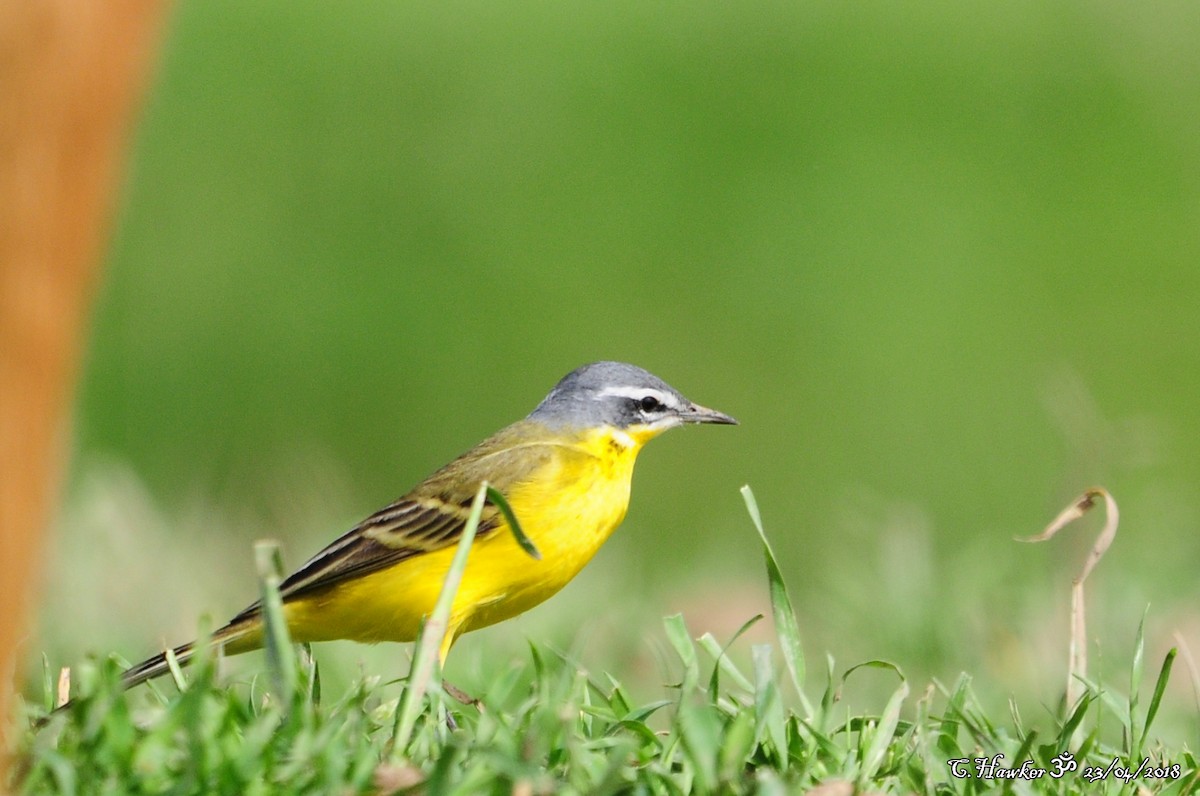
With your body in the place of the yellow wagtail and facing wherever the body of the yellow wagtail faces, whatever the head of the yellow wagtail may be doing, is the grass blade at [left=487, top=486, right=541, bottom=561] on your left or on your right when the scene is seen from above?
on your right

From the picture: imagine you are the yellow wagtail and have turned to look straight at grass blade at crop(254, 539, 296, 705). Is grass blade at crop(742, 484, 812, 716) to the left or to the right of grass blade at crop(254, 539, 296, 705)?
left

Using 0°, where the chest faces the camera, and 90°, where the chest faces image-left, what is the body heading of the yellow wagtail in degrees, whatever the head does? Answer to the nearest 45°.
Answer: approximately 270°

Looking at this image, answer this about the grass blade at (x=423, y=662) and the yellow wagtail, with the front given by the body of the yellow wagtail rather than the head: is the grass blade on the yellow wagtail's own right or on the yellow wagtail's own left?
on the yellow wagtail's own right

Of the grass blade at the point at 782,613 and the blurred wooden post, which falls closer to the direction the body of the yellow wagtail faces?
the grass blade

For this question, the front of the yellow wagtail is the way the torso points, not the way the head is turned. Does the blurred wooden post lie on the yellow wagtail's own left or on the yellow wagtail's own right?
on the yellow wagtail's own right

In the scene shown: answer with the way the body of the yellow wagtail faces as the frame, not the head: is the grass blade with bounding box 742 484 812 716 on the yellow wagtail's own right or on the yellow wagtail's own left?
on the yellow wagtail's own right
